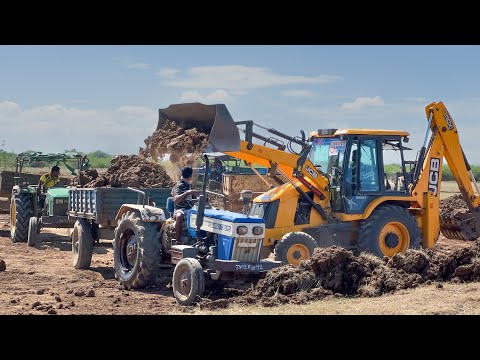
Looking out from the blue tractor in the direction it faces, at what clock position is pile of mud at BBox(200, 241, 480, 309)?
The pile of mud is roughly at 11 o'clock from the blue tractor.

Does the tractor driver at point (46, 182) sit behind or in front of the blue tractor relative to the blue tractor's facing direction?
behind

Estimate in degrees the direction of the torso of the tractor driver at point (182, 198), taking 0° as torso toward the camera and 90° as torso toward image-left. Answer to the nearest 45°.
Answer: approximately 315°

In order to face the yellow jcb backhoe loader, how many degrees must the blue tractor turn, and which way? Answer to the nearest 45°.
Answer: approximately 90° to its left

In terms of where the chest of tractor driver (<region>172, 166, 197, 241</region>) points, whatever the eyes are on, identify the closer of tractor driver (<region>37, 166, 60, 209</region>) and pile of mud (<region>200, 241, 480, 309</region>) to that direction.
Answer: the pile of mud

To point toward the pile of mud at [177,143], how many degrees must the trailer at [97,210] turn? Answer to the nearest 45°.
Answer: approximately 45° to its left

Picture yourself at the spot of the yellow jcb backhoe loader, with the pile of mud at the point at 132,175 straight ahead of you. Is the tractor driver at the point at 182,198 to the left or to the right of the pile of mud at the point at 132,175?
left

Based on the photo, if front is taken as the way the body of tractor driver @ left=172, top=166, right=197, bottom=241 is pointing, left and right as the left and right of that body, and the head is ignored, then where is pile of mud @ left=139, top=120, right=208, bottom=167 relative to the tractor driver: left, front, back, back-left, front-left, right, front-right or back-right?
back-left
